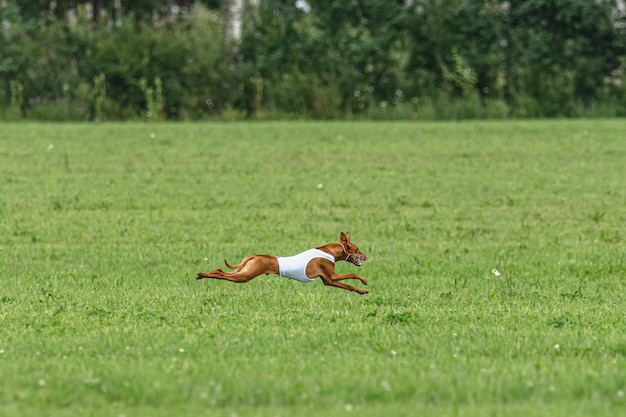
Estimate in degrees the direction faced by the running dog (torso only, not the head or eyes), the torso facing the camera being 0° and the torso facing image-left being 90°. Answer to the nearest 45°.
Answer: approximately 270°
